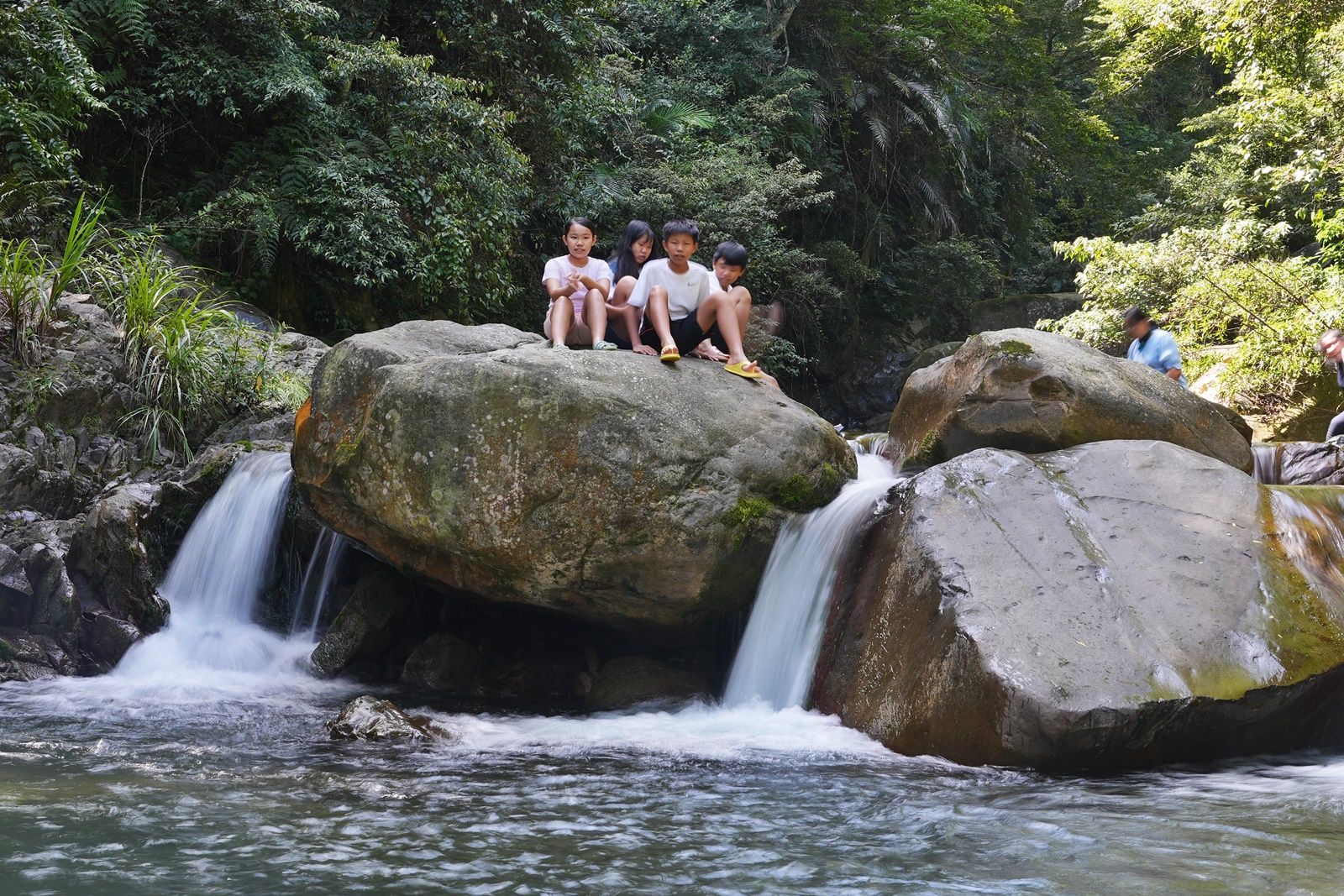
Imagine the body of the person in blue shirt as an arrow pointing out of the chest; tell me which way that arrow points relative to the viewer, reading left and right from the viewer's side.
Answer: facing the viewer and to the left of the viewer

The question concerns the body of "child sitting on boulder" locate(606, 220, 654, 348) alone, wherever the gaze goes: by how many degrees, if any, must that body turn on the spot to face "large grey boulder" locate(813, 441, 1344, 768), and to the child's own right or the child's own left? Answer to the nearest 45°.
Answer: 0° — they already face it

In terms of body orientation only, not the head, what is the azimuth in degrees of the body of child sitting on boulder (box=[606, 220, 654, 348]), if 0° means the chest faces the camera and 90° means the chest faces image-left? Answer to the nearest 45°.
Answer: approximately 315°

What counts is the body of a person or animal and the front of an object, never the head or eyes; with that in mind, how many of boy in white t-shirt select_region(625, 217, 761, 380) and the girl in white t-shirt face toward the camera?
2

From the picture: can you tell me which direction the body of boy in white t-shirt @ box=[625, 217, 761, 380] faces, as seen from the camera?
toward the camera

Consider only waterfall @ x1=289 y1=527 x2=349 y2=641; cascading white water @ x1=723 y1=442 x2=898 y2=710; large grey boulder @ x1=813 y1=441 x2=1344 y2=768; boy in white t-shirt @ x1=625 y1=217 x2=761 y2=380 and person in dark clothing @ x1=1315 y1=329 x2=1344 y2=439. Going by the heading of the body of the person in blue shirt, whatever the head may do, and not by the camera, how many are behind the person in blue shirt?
1

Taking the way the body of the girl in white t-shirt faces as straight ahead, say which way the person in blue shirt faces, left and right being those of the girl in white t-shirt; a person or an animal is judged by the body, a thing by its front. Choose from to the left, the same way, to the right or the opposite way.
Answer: to the right

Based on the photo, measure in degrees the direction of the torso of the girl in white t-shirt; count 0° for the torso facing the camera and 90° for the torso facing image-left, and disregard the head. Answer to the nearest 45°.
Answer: approximately 0°

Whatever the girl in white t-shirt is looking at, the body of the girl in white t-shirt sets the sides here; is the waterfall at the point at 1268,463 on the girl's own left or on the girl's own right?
on the girl's own left

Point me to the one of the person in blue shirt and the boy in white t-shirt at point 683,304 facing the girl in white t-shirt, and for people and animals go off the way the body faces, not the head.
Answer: the person in blue shirt
